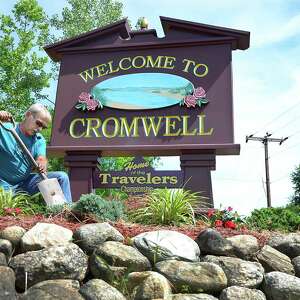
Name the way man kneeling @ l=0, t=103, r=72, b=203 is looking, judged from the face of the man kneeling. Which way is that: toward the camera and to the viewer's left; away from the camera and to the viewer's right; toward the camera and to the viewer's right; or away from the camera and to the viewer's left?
toward the camera and to the viewer's right

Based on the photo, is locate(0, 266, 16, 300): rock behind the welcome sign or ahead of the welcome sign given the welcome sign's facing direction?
ahead

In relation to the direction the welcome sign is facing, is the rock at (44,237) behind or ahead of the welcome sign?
ahead

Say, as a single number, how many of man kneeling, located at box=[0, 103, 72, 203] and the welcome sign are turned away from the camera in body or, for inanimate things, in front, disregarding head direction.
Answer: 0

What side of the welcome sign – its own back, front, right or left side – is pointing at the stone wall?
front

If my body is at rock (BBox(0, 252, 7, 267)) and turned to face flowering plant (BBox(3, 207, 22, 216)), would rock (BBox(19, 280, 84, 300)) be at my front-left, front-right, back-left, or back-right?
back-right

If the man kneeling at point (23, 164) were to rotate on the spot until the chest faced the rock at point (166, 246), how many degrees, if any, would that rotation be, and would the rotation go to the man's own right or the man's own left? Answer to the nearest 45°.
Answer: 0° — they already face it

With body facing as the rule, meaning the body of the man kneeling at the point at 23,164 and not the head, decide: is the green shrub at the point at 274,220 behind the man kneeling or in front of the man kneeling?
in front

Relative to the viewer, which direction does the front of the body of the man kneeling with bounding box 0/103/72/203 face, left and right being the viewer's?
facing the viewer and to the right of the viewer

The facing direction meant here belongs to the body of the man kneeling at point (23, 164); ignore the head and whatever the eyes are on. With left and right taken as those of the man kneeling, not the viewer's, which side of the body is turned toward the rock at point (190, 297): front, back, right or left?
front

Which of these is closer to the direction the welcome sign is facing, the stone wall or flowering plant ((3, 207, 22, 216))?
the stone wall

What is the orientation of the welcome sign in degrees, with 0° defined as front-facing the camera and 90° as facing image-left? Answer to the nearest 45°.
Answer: approximately 0°

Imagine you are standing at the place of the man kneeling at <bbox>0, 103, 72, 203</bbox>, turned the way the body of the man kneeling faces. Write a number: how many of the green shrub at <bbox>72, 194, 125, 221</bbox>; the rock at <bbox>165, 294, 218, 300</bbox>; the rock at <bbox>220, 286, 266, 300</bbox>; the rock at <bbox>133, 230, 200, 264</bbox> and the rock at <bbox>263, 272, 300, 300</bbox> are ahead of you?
5
